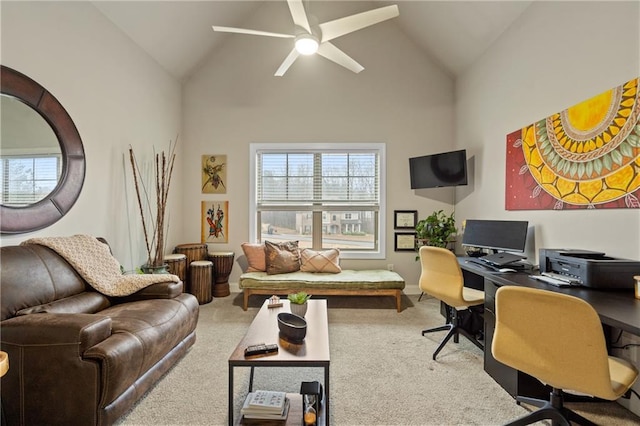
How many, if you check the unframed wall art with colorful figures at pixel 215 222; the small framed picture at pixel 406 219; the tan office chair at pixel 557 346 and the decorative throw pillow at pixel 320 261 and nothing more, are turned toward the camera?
3

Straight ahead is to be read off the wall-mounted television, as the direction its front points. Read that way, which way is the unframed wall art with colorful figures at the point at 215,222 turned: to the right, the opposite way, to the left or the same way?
to the left

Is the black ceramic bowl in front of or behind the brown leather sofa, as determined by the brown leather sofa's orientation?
in front

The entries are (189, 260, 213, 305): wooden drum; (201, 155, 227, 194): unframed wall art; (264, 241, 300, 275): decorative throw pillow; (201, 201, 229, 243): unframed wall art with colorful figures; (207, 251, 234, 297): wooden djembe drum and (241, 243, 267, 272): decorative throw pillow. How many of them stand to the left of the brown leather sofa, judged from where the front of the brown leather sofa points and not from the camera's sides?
6

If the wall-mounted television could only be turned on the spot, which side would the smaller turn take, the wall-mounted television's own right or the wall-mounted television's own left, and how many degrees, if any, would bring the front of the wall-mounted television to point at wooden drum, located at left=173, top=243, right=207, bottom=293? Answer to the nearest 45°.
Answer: approximately 45° to the wall-mounted television's own right

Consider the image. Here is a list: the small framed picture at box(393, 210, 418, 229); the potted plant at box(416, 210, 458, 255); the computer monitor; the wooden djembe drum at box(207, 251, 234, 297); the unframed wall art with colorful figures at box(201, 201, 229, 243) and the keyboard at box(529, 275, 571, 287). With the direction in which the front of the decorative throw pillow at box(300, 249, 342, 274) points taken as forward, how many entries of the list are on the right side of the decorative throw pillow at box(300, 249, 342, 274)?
2

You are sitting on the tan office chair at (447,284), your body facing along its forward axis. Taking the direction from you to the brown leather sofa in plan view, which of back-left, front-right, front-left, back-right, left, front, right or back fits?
back

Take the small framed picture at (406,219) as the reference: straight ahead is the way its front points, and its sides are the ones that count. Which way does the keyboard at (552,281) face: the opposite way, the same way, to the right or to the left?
to the right

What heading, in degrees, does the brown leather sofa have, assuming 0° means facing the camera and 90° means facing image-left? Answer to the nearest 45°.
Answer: approximately 315°

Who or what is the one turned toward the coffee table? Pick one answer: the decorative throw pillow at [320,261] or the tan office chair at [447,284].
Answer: the decorative throw pillow

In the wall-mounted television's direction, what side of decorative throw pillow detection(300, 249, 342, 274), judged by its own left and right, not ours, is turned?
left

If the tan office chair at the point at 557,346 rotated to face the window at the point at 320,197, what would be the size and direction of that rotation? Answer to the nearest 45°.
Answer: approximately 90° to its left

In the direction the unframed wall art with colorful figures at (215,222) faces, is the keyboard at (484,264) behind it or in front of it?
in front
